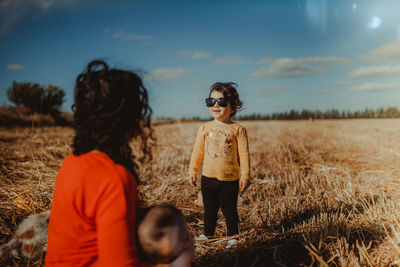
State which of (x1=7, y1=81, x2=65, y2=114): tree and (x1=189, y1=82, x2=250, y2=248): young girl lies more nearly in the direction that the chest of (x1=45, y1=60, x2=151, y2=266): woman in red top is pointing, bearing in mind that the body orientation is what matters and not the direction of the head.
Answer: the young girl

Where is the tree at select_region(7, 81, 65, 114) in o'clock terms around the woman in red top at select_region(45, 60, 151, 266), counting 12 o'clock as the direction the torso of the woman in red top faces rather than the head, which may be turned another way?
The tree is roughly at 10 o'clock from the woman in red top.

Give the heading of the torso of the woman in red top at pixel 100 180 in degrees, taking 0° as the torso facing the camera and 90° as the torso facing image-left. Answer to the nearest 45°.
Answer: approximately 225°

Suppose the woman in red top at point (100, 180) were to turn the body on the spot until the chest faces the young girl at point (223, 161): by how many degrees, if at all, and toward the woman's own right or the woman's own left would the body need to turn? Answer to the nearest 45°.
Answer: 0° — they already face them

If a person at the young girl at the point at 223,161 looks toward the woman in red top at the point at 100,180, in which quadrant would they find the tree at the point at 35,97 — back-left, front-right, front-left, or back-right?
back-right
